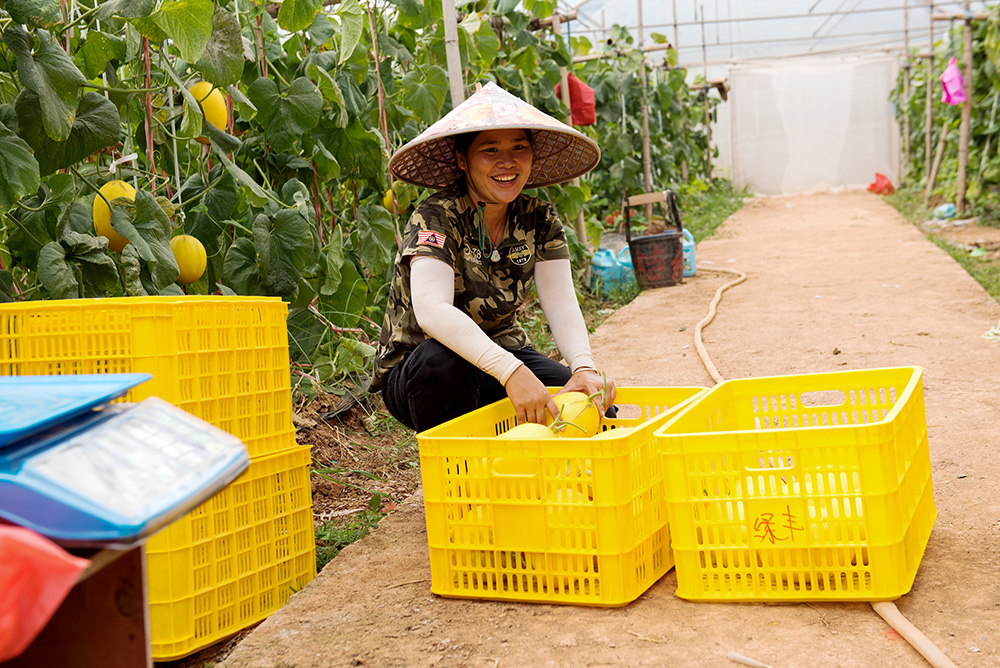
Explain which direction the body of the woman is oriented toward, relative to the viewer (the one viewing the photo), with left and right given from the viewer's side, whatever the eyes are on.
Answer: facing the viewer and to the right of the viewer

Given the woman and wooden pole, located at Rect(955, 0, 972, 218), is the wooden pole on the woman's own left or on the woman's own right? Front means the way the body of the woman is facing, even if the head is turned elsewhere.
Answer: on the woman's own left

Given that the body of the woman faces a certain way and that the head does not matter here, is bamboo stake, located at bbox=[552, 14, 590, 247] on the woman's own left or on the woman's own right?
on the woman's own left

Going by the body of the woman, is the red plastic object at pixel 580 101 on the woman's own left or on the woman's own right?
on the woman's own left

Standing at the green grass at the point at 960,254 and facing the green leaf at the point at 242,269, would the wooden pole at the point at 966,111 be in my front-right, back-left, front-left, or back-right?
back-right

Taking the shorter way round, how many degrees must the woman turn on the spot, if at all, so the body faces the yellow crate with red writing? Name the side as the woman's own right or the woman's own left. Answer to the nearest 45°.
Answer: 0° — they already face it

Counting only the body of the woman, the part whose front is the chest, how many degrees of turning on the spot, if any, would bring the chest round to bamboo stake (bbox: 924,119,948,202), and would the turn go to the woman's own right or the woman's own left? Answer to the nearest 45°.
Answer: approximately 90° to the woman's own left

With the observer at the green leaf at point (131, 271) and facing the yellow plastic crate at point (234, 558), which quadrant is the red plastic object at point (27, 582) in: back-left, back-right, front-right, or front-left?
front-right

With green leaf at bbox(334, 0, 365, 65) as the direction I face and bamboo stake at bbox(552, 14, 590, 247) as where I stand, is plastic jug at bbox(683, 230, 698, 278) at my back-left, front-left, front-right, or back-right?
back-left
